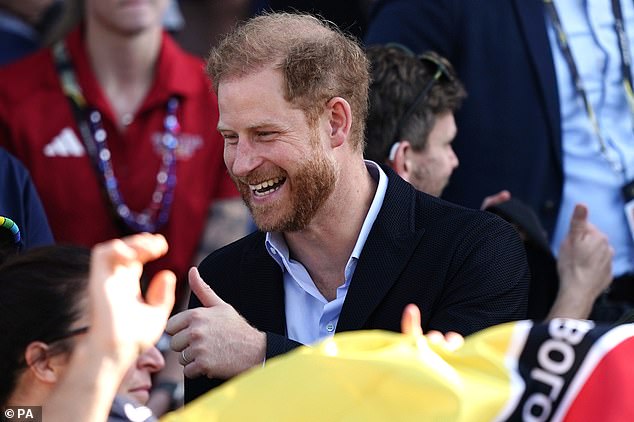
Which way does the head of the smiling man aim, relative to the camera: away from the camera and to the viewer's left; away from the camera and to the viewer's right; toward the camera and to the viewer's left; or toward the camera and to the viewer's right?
toward the camera and to the viewer's left

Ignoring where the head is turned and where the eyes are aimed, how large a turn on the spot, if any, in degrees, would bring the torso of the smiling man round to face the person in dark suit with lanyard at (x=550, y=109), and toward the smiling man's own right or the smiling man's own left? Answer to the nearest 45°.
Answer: approximately 180°

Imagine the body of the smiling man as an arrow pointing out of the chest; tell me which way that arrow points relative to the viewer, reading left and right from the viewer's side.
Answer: facing the viewer and to the left of the viewer

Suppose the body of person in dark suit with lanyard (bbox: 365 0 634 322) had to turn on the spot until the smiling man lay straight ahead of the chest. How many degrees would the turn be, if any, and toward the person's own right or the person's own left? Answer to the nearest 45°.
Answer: approximately 90° to the person's own right

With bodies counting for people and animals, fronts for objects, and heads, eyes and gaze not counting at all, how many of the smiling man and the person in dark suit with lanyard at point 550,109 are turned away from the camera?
0
